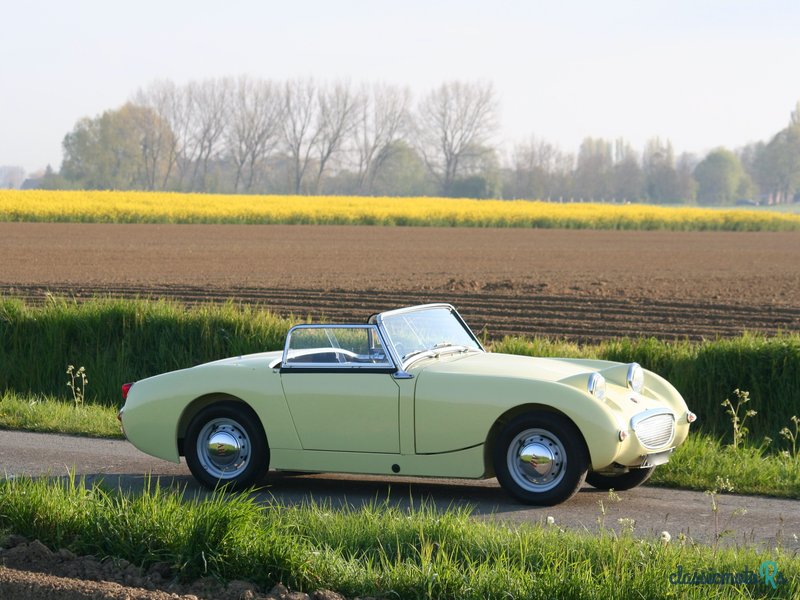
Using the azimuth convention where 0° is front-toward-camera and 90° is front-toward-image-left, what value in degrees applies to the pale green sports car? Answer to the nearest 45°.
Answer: approximately 315°

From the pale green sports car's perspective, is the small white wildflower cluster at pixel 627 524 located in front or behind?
in front
